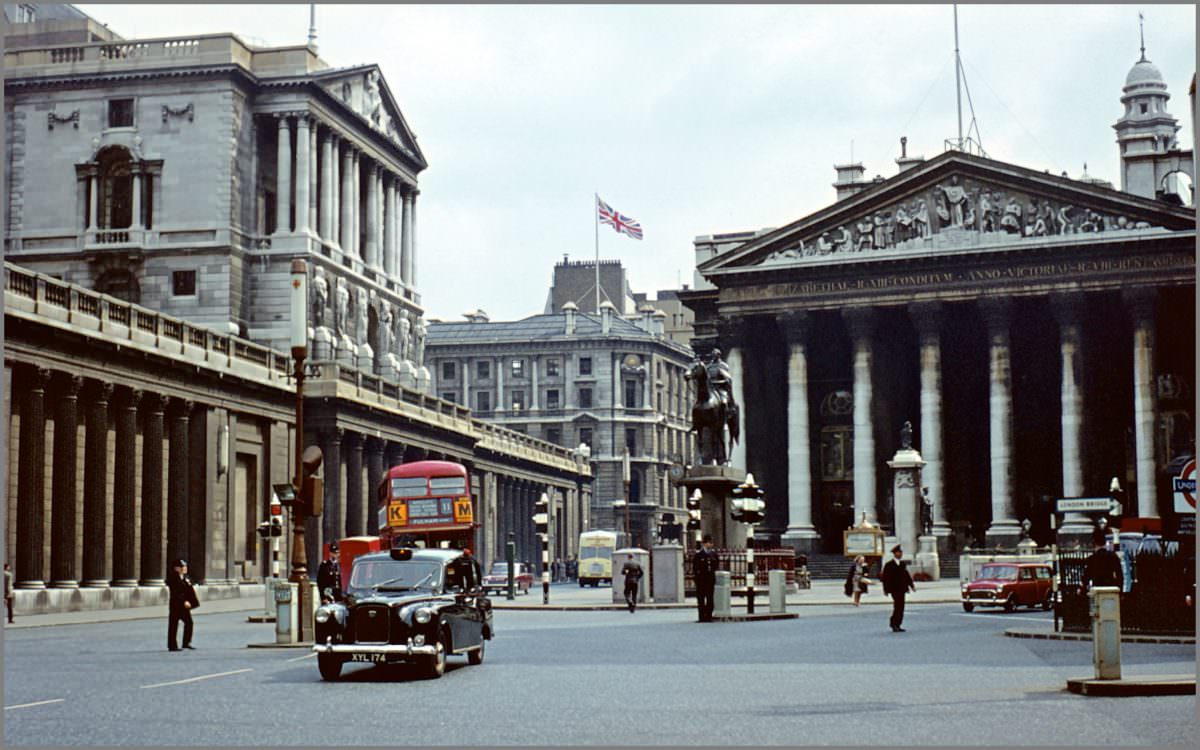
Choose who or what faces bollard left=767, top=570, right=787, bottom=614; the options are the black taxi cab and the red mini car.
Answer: the red mini car

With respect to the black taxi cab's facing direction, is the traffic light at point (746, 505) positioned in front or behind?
behind

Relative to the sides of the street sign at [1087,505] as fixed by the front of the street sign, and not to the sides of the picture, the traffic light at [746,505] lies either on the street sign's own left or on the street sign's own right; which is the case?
on the street sign's own right

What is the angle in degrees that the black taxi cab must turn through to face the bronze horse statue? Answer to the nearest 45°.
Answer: approximately 135° to its right

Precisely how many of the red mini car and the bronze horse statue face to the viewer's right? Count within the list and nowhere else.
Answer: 0

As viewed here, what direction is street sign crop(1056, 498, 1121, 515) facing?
toward the camera

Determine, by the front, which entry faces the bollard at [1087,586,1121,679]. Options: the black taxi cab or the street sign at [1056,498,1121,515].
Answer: the street sign

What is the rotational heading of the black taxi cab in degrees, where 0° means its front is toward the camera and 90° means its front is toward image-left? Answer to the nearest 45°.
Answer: approximately 45°

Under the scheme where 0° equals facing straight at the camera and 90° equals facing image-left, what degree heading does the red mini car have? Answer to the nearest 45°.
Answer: approximately 45°

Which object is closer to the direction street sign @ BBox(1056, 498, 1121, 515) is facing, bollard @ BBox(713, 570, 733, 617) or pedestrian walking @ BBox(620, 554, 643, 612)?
the bollard

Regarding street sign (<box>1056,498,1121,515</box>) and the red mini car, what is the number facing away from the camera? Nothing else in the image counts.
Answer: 0

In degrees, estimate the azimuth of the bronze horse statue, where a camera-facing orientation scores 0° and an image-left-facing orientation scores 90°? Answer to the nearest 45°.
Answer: approximately 45°
